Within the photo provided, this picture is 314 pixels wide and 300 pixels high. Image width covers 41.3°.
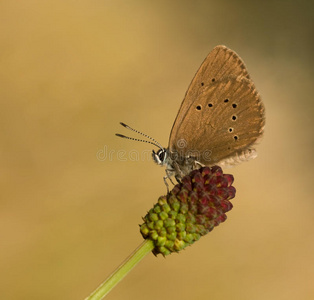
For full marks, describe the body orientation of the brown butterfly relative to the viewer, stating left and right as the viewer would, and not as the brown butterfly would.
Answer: facing to the left of the viewer
